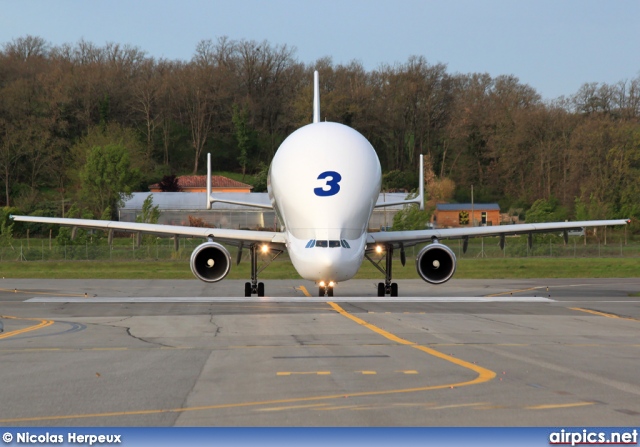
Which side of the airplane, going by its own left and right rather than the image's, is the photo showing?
front
